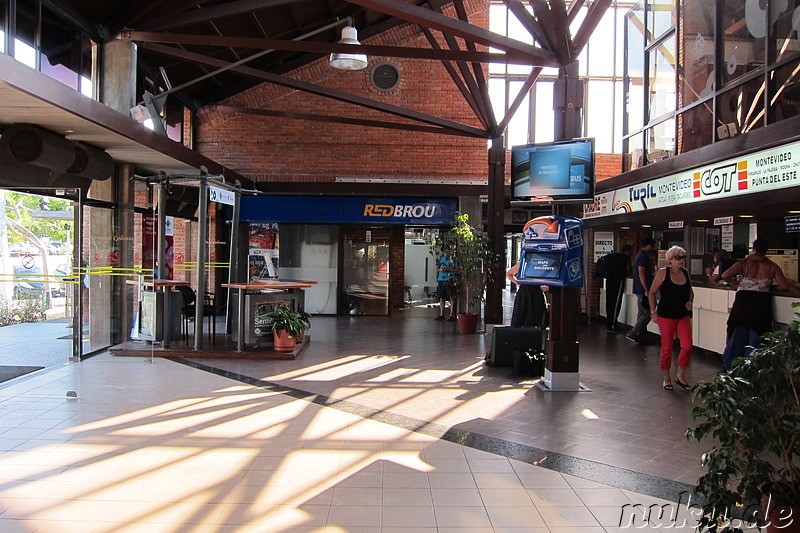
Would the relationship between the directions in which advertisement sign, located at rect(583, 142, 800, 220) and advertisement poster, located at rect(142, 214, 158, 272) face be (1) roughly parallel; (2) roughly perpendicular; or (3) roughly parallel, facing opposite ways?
roughly perpendicular

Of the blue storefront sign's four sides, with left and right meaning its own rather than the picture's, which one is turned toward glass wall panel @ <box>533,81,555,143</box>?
left

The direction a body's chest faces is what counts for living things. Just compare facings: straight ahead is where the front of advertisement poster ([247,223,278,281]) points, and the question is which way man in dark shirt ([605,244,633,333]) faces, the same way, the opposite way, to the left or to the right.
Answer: to the left

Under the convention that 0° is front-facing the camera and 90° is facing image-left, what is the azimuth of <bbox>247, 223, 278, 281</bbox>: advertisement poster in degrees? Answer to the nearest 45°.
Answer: approximately 0°

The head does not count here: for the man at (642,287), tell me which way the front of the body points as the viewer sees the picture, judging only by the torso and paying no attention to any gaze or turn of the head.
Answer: to the viewer's right

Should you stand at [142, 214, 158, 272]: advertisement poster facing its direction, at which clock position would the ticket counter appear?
The ticket counter is roughly at 10 o'clock from the advertisement poster.

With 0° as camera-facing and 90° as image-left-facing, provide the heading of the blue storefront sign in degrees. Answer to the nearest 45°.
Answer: approximately 0°

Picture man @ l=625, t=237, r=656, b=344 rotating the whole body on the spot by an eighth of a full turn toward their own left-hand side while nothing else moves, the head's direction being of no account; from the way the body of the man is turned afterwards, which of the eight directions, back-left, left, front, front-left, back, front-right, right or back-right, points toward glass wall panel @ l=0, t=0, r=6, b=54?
back
